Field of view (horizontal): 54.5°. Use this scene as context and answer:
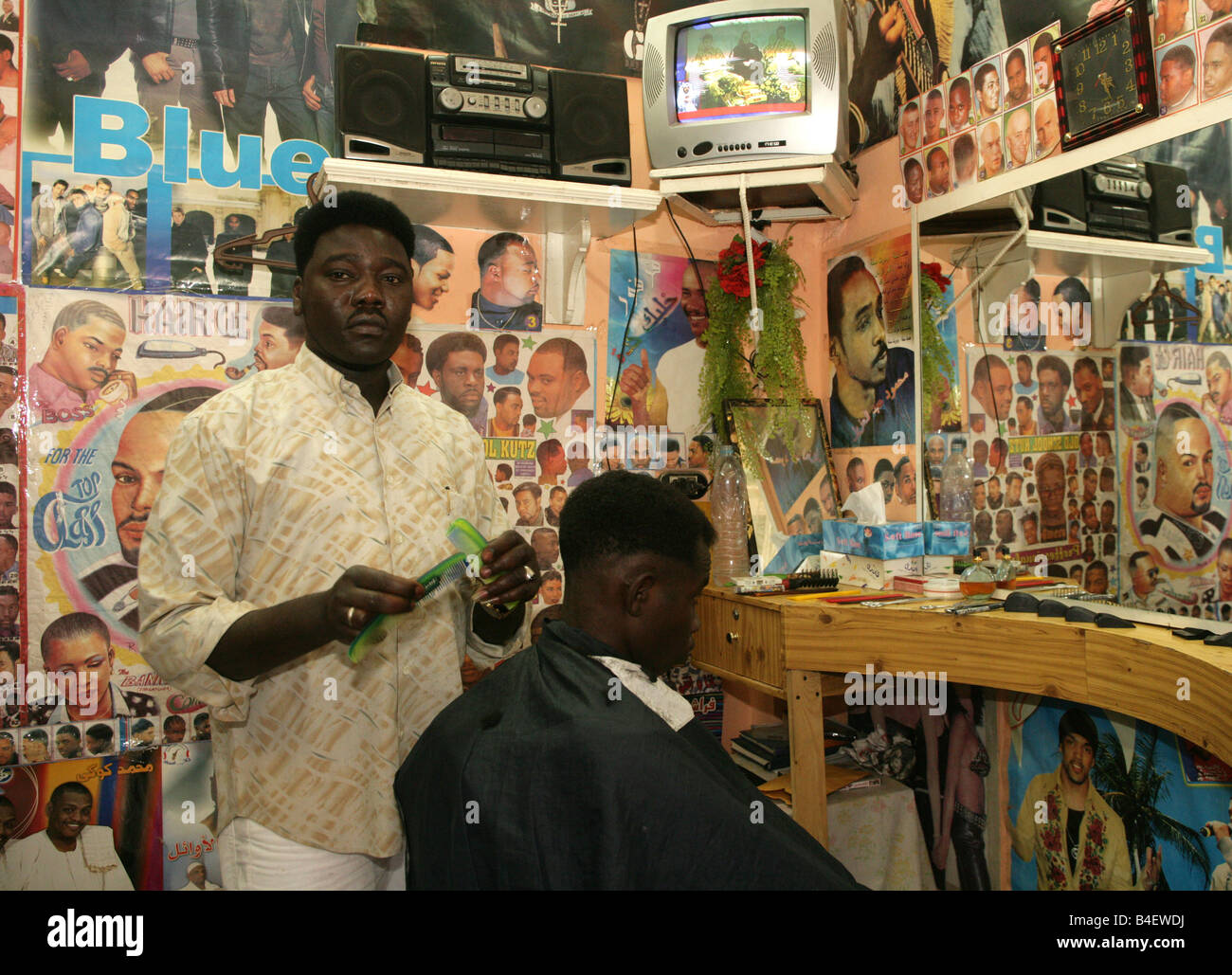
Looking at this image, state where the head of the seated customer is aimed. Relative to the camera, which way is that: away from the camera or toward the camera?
away from the camera

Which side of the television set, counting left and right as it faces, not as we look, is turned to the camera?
front

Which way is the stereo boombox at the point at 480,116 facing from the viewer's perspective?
toward the camera

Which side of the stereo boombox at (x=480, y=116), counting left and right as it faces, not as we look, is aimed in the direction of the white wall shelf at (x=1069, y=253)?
left

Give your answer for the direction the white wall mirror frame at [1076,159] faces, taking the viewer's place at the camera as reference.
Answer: facing the viewer and to the left of the viewer

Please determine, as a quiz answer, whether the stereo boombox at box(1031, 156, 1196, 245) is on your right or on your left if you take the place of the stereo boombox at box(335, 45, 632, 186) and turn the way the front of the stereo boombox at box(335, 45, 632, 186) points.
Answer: on your left

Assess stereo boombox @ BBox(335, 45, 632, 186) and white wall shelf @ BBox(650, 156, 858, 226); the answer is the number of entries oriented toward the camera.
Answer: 2
